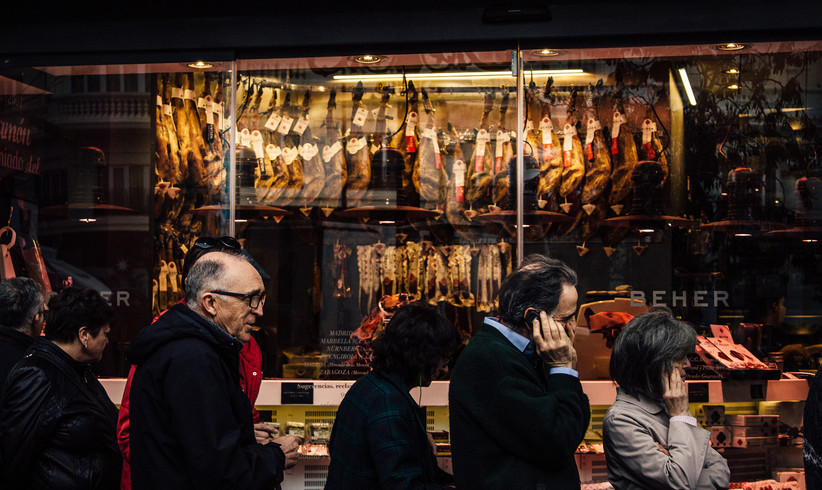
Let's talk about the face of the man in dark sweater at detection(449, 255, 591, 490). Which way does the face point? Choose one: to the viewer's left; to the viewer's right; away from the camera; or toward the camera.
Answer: to the viewer's right

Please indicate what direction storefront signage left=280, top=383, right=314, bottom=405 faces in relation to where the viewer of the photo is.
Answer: facing the viewer

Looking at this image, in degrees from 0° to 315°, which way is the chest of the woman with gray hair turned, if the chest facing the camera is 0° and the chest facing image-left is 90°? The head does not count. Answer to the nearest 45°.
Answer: approximately 270°

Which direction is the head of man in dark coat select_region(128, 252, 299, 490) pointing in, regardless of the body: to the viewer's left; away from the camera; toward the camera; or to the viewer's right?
to the viewer's right

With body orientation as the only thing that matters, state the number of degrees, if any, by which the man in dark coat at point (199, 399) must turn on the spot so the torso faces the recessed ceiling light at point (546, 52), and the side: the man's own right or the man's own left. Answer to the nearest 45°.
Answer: approximately 45° to the man's own left

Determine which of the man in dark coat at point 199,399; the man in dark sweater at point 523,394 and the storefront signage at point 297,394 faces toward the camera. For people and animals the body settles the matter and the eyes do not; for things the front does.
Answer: the storefront signage

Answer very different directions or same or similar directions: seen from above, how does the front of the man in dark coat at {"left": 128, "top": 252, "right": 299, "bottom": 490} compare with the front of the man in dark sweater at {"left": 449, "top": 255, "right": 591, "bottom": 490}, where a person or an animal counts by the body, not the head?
same or similar directions

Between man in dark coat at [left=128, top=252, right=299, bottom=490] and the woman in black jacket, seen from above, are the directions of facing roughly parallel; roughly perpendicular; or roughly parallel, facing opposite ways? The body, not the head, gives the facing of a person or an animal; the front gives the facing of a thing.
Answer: roughly parallel

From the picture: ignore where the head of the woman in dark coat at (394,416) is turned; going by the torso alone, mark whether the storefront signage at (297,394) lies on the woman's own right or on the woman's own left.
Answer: on the woman's own left

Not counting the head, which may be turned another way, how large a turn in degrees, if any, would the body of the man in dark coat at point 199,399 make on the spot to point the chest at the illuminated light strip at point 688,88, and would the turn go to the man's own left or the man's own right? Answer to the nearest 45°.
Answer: approximately 45° to the man's own left

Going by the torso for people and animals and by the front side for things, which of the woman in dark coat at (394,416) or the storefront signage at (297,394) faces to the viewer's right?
the woman in dark coat

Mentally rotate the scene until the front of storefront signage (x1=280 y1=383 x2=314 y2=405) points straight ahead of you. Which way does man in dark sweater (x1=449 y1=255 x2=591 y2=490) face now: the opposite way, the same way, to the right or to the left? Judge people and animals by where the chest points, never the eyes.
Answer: to the left

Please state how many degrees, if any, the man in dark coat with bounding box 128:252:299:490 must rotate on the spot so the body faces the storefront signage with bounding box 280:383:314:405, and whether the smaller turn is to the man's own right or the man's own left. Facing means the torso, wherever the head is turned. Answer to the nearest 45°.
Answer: approximately 90° to the man's own left

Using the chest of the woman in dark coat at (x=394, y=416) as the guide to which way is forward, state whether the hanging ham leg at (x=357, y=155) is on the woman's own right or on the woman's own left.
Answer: on the woman's own left
